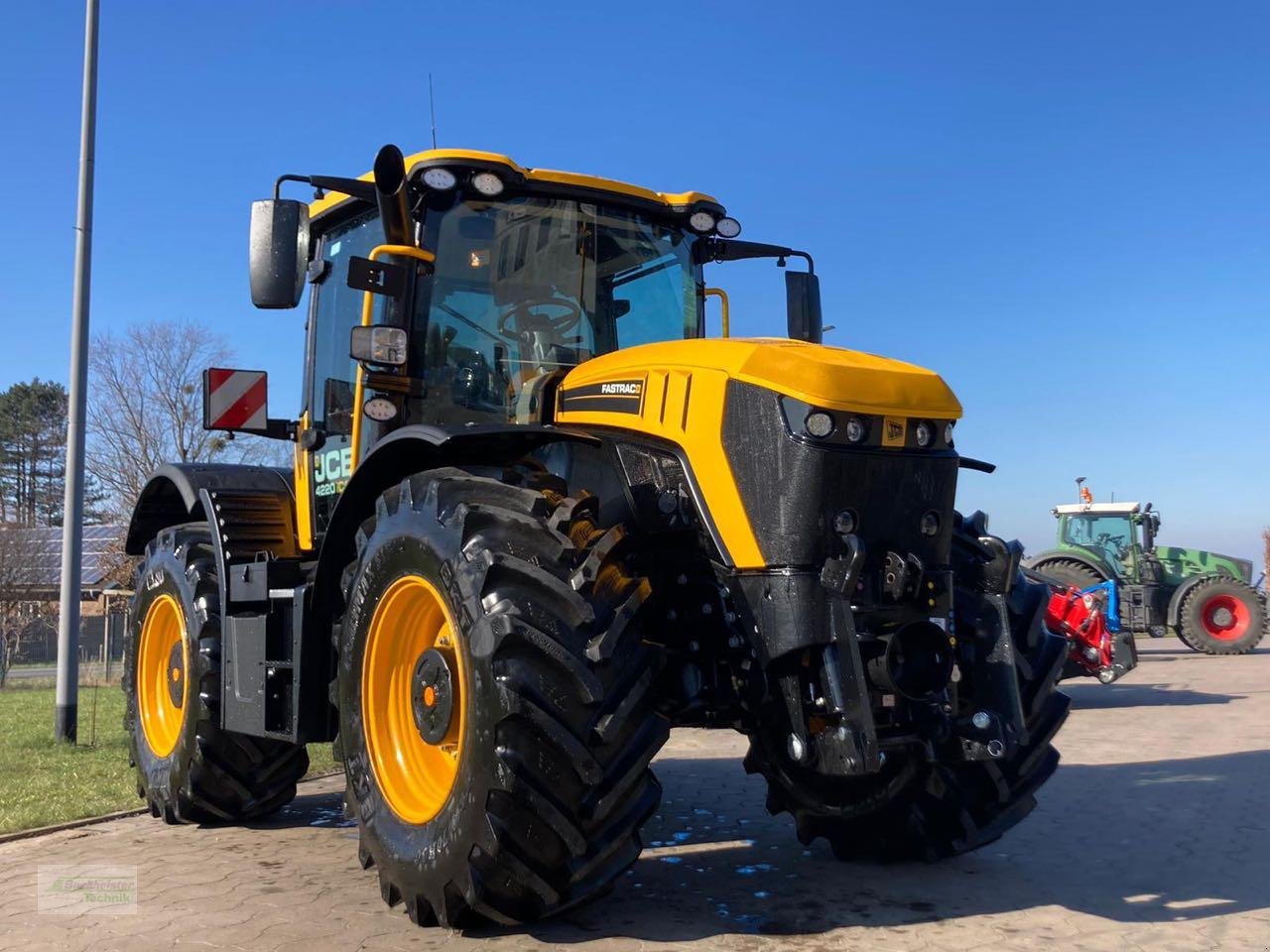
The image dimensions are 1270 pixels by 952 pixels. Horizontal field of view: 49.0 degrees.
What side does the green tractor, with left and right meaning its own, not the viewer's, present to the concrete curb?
right

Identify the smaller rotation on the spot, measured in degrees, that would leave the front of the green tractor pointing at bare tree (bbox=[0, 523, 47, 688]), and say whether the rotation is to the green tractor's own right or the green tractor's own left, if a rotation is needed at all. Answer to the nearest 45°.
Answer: approximately 180°

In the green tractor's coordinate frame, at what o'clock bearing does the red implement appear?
The red implement is roughly at 3 o'clock from the green tractor.

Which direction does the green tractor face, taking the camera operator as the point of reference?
facing to the right of the viewer

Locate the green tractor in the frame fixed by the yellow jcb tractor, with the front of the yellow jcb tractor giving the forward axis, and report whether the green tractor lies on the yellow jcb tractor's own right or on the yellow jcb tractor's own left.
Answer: on the yellow jcb tractor's own left

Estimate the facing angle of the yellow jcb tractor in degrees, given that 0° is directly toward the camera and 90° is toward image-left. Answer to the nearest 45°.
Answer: approximately 315°

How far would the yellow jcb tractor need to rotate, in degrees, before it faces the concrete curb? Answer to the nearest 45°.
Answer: approximately 180°

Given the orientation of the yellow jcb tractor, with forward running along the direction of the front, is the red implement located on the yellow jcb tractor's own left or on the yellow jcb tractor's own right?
on the yellow jcb tractor's own left

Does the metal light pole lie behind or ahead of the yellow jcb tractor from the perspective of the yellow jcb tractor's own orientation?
behind

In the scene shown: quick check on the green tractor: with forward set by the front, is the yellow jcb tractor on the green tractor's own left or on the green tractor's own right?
on the green tractor's own right
